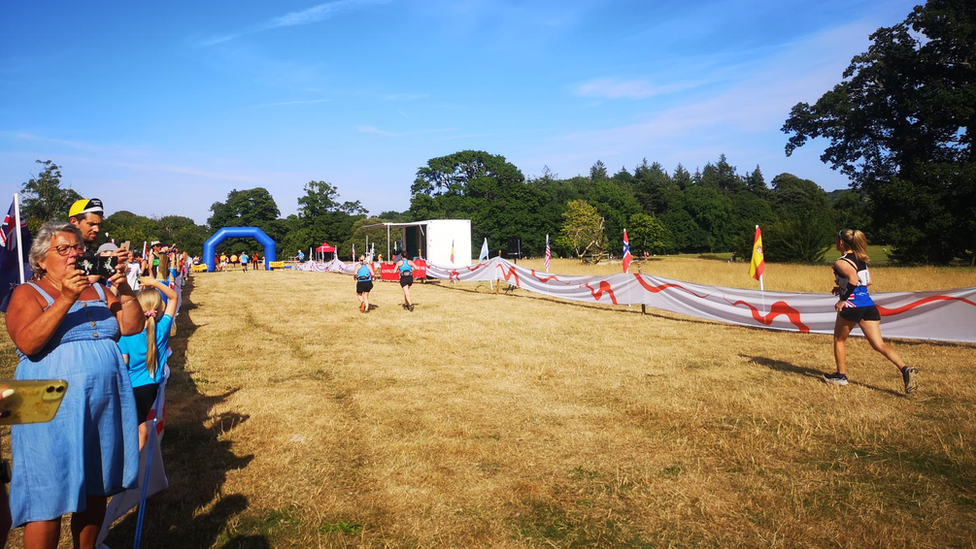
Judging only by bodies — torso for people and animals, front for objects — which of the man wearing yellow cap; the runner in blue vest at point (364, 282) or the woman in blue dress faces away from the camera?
the runner in blue vest

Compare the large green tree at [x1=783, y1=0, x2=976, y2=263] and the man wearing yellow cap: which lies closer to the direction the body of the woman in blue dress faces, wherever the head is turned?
the large green tree

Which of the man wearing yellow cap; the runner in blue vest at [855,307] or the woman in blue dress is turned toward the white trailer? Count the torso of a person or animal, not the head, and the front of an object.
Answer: the runner in blue vest

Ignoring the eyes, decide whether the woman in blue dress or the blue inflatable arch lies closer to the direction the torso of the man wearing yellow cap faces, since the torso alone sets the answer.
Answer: the woman in blue dress

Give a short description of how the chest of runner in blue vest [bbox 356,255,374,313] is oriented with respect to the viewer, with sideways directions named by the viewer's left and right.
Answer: facing away from the viewer

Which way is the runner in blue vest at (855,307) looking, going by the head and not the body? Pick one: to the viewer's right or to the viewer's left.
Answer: to the viewer's left

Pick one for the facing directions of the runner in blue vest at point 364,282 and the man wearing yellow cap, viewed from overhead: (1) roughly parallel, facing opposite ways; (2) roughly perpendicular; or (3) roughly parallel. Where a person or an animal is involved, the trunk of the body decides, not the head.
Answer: roughly perpendicular

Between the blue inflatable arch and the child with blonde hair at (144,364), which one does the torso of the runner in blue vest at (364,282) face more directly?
the blue inflatable arch

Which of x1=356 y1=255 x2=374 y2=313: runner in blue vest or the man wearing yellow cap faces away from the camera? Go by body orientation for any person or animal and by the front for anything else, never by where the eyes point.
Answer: the runner in blue vest

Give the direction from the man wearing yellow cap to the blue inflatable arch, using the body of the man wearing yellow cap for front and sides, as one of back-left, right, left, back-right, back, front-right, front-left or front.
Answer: back-left

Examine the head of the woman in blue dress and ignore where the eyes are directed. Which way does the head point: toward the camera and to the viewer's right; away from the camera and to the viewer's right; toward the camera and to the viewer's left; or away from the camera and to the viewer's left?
toward the camera and to the viewer's right

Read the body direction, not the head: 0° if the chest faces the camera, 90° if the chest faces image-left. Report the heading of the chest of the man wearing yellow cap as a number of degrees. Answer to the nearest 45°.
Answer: approximately 315°

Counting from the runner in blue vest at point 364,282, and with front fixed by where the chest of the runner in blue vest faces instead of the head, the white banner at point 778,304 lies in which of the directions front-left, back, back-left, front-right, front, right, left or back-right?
back-right

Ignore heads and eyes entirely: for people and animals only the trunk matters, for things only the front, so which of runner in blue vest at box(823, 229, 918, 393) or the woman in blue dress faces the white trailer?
the runner in blue vest

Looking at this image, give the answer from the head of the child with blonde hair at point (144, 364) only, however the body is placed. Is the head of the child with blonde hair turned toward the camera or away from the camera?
away from the camera
